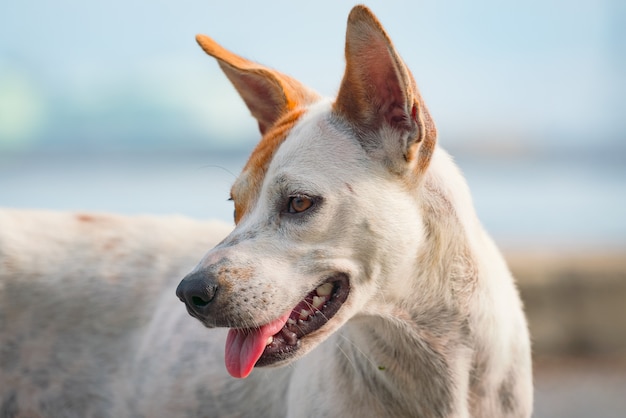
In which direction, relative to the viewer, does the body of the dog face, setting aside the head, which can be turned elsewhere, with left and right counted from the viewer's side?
facing the viewer and to the right of the viewer
